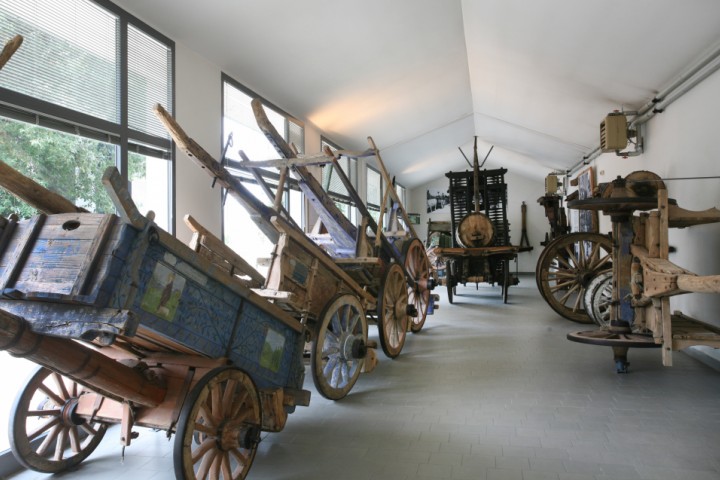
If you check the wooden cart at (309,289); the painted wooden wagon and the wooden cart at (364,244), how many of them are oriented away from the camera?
0

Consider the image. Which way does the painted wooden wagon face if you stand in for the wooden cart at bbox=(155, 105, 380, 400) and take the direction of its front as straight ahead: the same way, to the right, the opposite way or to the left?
the same way

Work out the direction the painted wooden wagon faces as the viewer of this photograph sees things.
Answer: facing the viewer and to the left of the viewer

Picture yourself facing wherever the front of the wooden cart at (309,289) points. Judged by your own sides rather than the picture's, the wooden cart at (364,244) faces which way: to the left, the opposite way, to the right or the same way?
the same way

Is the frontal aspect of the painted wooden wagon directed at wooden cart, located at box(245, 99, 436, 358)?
no

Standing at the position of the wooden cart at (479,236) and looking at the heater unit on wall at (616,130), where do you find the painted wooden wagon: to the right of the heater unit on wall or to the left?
right

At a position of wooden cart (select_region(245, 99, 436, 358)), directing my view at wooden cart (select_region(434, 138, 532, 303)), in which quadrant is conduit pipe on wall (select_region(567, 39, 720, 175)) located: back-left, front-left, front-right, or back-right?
front-right

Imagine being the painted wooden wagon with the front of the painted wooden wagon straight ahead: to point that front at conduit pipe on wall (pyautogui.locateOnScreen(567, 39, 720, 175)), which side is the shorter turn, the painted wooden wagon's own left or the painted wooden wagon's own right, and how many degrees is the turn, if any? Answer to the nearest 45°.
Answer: approximately 135° to the painted wooden wagon's own left

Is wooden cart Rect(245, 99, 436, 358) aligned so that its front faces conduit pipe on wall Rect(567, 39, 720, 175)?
no

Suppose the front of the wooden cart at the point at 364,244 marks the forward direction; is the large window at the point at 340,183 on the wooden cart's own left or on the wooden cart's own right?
on the wooden cart's own right

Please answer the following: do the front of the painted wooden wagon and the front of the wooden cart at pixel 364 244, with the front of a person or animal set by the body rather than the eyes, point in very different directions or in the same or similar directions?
same or similar directions

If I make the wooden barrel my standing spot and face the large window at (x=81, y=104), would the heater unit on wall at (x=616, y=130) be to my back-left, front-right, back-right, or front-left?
front-left

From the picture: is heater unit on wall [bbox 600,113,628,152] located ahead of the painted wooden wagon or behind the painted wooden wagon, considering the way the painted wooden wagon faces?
behind

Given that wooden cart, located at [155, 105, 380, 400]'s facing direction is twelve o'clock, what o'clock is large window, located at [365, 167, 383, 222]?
The large window is roughly at 5 o'clock from the wooden cart.

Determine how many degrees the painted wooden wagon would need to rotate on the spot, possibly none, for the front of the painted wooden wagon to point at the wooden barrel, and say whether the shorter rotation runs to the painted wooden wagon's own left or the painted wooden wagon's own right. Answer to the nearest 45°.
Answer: approximately 180°

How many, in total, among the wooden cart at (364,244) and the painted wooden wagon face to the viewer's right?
0
